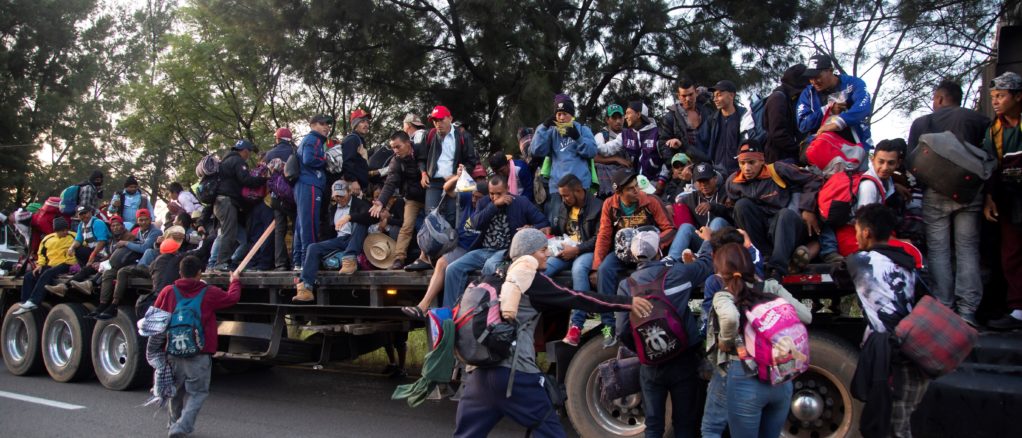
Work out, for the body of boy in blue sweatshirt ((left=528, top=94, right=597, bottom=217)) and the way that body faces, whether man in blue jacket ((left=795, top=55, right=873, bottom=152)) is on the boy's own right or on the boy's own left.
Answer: on the boy's own left

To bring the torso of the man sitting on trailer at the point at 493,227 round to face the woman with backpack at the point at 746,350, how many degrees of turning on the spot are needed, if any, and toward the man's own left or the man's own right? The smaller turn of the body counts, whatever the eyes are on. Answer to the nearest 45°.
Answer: approximately 90° to the man's own left

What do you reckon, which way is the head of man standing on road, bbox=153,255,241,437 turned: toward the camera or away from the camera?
away from the camera

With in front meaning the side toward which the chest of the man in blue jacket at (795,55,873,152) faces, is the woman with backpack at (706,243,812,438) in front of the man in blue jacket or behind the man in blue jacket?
in front

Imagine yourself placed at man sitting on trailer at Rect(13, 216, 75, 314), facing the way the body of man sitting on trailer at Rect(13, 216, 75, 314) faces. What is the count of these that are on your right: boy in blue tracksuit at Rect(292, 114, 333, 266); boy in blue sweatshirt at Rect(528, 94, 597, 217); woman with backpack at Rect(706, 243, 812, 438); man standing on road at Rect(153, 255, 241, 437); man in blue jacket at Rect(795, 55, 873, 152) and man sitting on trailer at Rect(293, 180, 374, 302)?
0

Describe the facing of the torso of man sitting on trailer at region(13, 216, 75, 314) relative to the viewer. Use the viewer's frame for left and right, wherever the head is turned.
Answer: facing the viewer and to the left of the viewer

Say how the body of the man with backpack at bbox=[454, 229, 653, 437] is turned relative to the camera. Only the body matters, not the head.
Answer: to the viewer's right

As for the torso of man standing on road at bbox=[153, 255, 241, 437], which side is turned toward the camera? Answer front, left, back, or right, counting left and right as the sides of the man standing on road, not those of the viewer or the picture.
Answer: back

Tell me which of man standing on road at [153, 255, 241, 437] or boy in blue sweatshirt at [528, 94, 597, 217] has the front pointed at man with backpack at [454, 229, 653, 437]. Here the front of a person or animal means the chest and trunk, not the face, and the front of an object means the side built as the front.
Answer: the boy in blue sweatshirt

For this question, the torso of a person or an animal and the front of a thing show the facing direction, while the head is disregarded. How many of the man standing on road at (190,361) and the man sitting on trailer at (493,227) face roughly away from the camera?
1

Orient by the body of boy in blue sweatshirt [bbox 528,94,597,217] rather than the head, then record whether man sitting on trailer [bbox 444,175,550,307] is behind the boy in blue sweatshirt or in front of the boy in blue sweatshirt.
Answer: in front

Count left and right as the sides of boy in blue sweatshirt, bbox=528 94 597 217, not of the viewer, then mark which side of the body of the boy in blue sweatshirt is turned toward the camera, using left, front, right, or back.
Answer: front

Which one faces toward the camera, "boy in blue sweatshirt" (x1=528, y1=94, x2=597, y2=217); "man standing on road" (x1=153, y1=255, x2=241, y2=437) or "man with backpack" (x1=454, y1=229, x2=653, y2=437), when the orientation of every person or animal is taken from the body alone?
the boy in blue sweatshirt

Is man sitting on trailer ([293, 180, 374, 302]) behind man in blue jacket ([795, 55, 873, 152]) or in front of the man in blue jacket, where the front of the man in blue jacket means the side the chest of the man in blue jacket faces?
in front

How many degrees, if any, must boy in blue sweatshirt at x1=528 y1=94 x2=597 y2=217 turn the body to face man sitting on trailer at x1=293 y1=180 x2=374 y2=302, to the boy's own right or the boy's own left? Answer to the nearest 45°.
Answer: approximately 90° to the boy's own right
